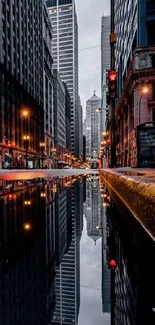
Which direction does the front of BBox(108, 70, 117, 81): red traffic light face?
toward the camera
